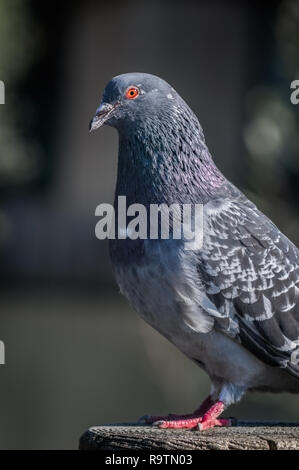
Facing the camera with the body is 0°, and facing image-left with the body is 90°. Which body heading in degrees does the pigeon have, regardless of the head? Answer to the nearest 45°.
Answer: approximately 90°
